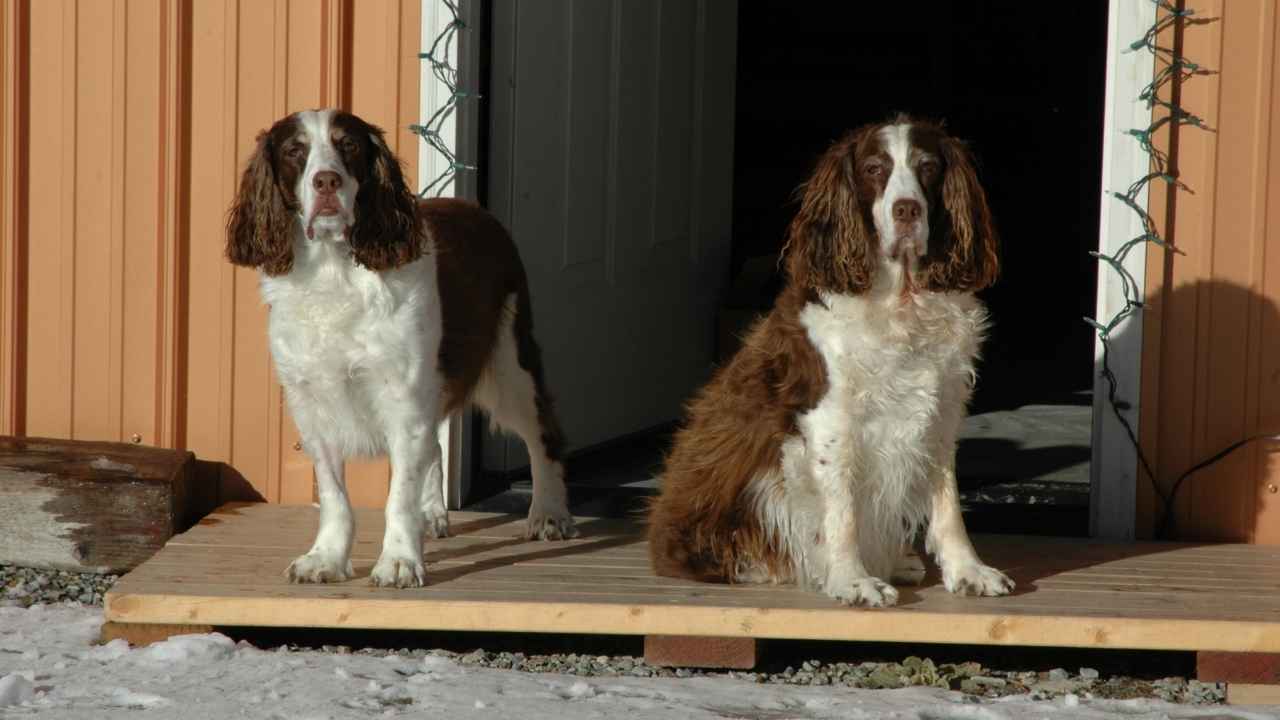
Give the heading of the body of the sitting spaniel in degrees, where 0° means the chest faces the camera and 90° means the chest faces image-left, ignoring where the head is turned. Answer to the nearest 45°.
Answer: approximately 315°

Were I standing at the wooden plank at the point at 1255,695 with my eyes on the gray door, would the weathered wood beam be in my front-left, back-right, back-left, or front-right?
front-left

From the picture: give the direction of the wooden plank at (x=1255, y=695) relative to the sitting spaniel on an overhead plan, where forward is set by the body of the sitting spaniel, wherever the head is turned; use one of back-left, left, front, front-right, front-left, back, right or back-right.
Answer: front-left

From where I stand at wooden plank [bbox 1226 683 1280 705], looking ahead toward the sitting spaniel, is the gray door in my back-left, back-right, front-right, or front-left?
front-right

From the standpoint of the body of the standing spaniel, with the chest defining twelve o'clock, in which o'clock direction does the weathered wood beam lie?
The weathered wood beam is roughly at 3 o'clock from the standing spaniel.

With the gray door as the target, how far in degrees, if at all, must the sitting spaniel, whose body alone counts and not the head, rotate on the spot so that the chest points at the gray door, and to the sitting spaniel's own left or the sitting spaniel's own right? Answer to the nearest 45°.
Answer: approximately 180°

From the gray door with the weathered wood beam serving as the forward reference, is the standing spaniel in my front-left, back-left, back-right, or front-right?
front-left

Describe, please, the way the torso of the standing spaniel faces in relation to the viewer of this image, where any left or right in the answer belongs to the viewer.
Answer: facing the viewer and to the left of the viewer

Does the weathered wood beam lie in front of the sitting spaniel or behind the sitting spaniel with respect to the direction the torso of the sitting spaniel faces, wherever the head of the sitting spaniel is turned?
behind

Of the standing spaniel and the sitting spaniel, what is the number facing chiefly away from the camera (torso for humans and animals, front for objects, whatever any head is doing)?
0

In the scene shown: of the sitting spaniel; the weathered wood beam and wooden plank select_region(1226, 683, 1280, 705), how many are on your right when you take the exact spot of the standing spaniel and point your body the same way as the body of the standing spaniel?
1

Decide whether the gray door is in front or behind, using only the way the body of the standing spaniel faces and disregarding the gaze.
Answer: behind
